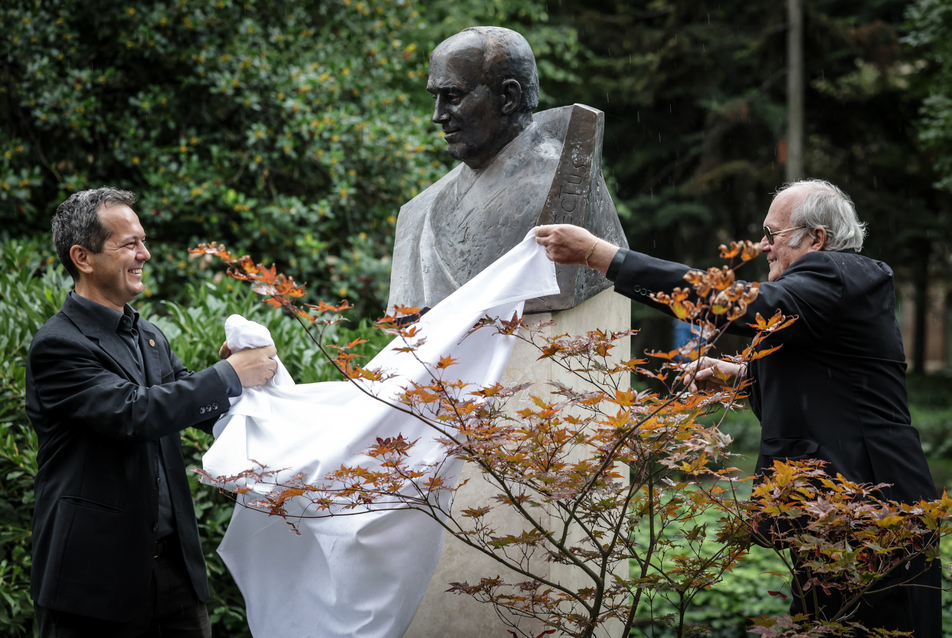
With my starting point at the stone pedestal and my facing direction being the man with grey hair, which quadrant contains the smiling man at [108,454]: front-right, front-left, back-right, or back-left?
back-right

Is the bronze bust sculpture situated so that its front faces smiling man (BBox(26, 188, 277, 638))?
yes

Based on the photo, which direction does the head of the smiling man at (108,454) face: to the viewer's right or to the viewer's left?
to the viewer's right

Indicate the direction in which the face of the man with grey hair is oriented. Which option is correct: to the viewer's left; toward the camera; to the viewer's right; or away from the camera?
to the viewer's left

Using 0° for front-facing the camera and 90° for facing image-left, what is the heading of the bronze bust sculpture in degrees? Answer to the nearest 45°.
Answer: approximately 45°
